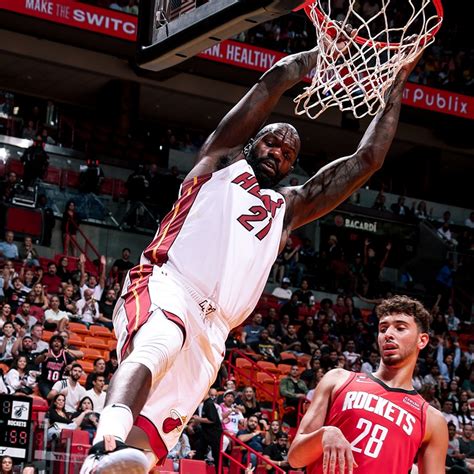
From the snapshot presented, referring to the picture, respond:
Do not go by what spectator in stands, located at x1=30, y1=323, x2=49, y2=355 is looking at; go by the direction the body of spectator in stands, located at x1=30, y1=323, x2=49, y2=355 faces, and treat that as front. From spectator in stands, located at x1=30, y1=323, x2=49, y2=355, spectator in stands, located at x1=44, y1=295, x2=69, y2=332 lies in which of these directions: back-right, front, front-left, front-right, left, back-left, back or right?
back-left

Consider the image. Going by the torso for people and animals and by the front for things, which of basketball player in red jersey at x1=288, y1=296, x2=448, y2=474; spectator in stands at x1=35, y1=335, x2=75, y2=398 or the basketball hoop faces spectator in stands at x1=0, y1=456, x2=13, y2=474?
spectator in stands at x1=35, y1=335, x2=75, y2=398

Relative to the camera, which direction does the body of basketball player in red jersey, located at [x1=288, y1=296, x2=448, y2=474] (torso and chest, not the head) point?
toward the camera

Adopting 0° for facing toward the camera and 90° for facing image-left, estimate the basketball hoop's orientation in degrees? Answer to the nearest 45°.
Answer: approximately 315°

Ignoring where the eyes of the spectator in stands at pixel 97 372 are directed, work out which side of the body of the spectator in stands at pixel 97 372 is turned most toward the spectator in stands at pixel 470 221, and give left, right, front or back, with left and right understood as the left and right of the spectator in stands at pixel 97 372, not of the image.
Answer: left

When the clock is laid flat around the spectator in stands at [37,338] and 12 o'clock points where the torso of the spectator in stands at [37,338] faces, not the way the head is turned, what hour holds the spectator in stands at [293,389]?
the spectator in stands at [293,389] is roughly at 10 o'clock from the spectator in stands at [37,338].

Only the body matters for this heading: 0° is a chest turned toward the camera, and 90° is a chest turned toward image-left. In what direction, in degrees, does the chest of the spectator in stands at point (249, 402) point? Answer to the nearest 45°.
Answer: approximately 0°

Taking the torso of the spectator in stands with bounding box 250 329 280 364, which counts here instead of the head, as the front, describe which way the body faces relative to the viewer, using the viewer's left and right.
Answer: facing the viewer

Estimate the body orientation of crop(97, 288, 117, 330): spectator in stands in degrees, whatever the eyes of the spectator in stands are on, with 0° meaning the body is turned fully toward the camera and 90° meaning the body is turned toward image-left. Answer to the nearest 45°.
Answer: approximately 315°

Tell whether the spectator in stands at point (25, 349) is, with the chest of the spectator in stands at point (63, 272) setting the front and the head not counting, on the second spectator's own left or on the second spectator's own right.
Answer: on the second spectator's own right

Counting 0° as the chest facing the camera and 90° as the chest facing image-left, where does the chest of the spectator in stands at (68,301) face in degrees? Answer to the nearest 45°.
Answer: approximately 315°

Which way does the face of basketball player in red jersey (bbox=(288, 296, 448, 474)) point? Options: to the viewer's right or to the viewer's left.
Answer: to the viewer's left

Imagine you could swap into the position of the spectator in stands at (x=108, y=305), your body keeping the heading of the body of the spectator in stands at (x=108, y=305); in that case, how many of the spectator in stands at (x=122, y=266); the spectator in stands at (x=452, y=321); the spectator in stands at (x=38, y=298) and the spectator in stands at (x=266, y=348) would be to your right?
1

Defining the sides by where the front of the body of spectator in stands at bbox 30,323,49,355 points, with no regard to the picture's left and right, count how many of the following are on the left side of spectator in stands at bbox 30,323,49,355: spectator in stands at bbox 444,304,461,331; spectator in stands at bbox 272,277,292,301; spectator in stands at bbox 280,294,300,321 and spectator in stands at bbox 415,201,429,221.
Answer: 4
